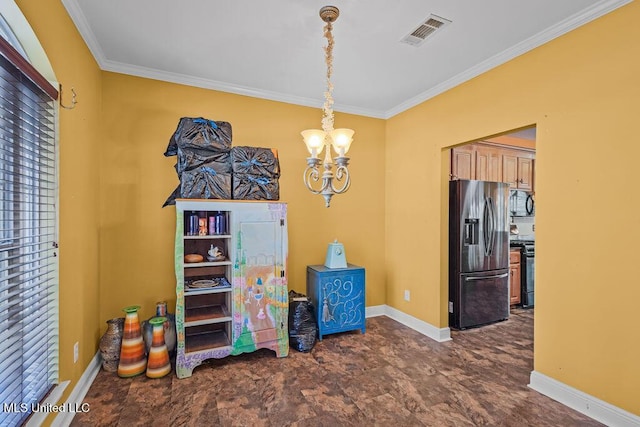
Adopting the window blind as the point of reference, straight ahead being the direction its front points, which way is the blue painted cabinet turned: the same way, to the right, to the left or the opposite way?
to the right

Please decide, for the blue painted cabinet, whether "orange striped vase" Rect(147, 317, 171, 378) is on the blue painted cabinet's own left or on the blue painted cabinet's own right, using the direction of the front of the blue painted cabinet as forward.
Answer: on the blue painted cabinet's own right

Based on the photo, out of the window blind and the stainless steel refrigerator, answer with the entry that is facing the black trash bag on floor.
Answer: the window blind

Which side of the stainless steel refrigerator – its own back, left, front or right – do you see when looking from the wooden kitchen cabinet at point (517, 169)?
left

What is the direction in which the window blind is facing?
to the viewer's right

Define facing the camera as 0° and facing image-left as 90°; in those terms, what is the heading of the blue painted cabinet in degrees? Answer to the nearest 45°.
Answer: approximately 315°
